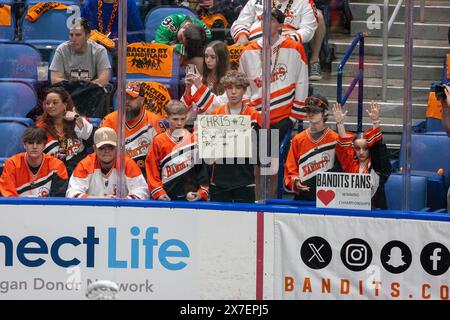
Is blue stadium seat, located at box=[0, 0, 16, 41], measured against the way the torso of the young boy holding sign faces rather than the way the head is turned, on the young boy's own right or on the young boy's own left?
on the young boy's own right

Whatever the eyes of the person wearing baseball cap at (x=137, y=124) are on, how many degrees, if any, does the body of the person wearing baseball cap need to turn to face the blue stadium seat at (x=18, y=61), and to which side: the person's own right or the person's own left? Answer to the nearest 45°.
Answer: approximately 90° to the person's own right

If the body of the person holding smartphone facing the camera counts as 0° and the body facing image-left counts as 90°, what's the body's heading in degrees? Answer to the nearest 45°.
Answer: approximately 45°

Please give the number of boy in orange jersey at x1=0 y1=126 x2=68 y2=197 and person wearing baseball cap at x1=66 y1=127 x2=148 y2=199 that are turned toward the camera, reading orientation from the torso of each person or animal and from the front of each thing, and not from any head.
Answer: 2

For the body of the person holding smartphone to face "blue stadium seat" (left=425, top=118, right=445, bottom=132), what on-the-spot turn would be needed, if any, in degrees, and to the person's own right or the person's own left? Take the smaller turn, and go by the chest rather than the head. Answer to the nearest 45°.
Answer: approximately 135° to the person's own left
